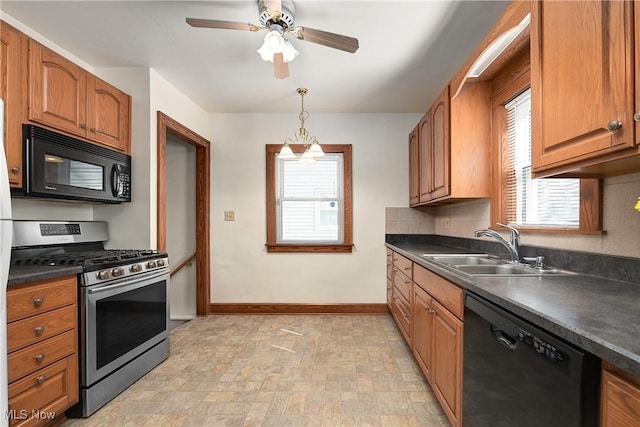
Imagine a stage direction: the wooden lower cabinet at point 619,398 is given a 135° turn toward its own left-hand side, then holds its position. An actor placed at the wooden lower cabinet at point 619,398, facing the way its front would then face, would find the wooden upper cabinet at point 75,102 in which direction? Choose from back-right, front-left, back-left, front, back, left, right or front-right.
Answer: back

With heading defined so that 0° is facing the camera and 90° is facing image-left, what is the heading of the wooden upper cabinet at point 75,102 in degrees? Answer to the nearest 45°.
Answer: approximately 315°

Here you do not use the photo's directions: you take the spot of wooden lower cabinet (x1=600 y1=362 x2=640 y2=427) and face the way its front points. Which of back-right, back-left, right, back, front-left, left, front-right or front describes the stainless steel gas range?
front-right

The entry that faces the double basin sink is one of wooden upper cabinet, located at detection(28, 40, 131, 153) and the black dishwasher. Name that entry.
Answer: the wooden upper cabinet

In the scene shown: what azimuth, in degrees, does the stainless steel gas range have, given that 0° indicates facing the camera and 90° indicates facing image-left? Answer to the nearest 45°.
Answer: approximately 315°

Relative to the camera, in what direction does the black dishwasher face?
facing the viewer and to the left of the viewer

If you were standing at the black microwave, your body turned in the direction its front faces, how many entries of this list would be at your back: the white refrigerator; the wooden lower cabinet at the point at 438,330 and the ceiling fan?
0

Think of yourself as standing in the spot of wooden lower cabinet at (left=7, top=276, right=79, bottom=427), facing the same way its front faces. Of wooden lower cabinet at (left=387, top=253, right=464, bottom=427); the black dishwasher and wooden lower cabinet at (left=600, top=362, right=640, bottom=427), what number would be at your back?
0

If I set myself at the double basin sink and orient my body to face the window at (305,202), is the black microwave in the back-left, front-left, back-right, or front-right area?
front-left

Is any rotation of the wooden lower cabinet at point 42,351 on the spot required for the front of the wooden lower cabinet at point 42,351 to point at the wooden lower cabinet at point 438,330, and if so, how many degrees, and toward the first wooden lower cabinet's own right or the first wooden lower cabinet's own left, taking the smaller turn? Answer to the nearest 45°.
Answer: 0° — it already faces it

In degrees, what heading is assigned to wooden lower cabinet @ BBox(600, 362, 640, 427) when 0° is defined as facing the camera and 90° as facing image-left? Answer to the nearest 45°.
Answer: approximately 45°

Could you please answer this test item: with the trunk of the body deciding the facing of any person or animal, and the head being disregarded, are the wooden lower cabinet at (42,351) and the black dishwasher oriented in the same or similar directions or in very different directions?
very different directions

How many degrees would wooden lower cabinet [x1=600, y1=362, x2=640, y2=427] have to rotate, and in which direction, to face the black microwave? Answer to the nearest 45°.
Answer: approximately 45° to its right

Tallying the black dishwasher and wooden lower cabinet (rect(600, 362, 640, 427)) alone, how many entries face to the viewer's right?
0

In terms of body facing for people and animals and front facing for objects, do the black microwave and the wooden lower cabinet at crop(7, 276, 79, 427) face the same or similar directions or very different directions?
same or similar directions

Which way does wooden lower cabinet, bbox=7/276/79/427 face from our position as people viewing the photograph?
facing the viewer and to the right of the viewer

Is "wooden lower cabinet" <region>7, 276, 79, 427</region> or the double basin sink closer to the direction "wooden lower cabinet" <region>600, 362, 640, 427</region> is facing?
the wooden lower cabinet

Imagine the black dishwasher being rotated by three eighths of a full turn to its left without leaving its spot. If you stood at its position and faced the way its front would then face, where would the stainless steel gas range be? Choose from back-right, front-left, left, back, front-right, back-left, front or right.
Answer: back

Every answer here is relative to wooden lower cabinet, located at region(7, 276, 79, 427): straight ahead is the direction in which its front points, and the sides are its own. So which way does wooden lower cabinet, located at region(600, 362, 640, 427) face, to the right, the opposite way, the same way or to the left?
the opposite way
